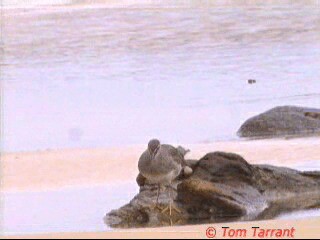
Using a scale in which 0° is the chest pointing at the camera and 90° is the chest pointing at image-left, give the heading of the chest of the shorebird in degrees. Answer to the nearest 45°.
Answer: approximately 45°

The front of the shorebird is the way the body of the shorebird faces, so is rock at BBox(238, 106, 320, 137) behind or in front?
behind
